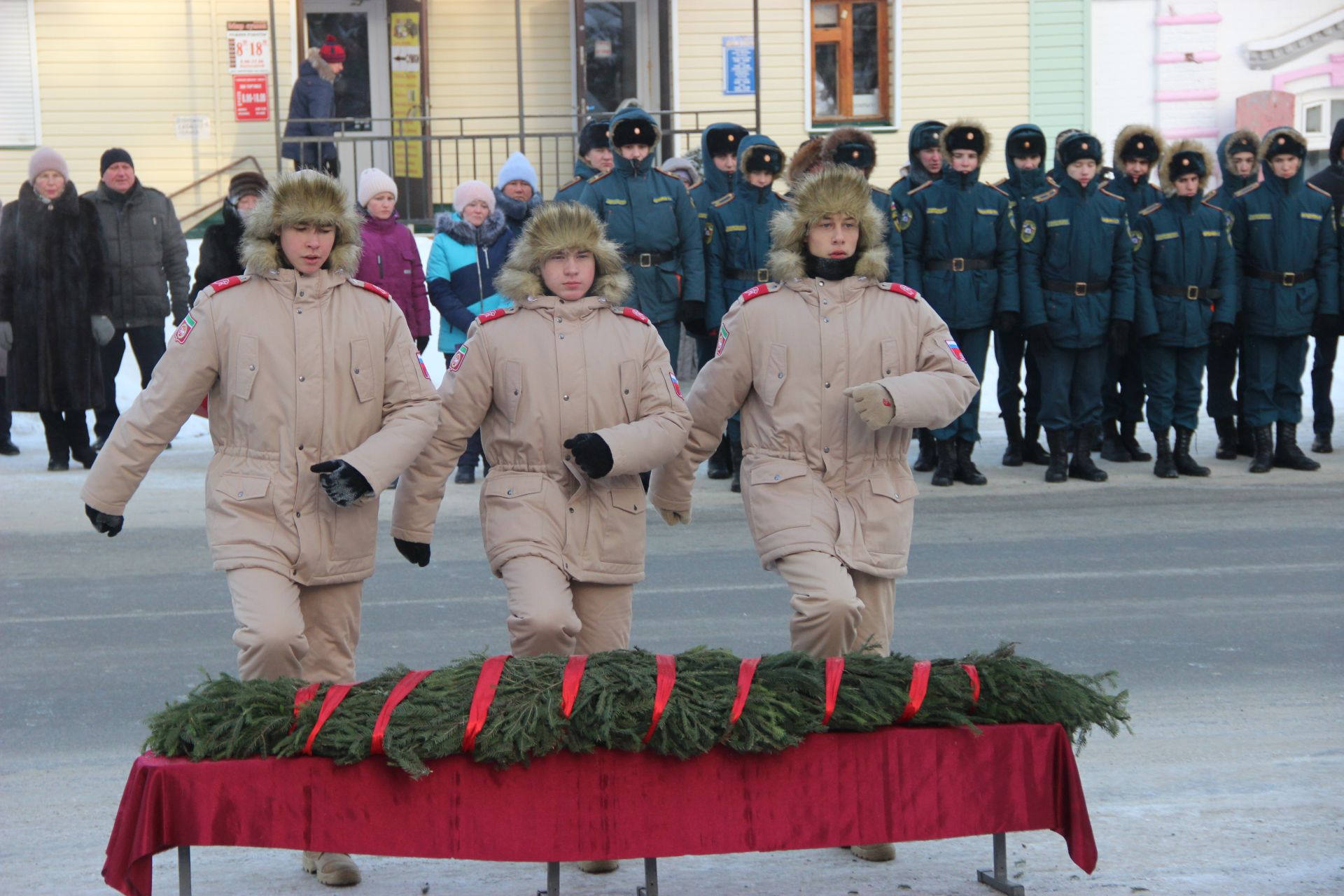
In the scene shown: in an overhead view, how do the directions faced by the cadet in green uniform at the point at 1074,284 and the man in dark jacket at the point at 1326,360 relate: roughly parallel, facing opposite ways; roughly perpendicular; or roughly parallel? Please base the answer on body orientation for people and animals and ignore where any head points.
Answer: roughly parallel

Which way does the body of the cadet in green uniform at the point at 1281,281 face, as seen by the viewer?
toward the camera

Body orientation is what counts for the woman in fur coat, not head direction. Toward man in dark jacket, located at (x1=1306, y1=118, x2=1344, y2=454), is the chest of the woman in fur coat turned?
no

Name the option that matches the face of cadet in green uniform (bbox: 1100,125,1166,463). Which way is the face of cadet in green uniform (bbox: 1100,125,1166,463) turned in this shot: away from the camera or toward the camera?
toward the camera

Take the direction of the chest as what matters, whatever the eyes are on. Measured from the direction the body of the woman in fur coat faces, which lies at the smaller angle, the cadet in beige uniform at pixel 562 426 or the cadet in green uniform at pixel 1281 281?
the cadet in beige uniform

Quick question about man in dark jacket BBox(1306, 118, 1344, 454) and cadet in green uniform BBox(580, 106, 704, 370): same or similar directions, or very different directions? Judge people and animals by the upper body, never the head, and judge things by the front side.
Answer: same or similar directions

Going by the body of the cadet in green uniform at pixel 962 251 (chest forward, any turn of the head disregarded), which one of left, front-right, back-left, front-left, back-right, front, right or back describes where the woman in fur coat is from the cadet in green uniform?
right

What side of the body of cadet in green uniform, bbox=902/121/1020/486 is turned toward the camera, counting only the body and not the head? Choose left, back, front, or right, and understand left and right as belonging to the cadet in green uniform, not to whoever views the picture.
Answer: front

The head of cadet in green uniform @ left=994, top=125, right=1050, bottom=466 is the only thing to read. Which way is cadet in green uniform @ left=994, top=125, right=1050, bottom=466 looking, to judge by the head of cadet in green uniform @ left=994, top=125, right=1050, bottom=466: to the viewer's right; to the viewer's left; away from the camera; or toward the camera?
toward the camera

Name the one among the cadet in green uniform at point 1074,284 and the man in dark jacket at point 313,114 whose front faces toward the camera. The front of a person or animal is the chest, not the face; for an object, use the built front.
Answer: the cadet in green uniform

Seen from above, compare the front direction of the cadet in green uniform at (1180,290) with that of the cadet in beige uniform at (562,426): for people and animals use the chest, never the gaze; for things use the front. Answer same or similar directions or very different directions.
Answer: same or similar directions

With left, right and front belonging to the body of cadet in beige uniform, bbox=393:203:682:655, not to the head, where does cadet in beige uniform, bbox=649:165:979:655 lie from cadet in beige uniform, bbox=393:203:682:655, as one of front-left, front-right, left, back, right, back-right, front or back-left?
left

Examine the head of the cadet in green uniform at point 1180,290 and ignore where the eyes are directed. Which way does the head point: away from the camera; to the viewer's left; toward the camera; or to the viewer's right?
toward the camera

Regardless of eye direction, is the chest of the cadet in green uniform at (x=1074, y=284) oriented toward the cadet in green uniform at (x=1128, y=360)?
no

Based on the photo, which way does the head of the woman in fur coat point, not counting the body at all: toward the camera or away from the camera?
toward the camera

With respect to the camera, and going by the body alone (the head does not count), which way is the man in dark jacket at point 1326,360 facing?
toward the camera

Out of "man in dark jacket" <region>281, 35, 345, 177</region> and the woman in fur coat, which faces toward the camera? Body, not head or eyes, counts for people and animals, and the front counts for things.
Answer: the woman in fur coat

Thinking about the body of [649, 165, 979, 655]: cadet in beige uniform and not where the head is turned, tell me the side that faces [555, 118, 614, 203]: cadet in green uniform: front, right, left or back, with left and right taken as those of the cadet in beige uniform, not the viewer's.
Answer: back

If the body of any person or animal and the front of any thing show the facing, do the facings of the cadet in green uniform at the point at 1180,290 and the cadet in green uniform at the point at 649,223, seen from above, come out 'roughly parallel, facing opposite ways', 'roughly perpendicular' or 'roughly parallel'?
roughly parallel
